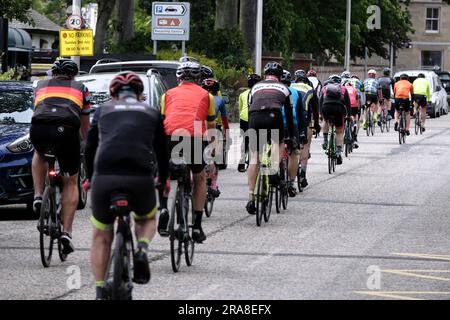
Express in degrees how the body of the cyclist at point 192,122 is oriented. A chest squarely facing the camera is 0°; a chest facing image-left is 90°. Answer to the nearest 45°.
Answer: approximately 180°

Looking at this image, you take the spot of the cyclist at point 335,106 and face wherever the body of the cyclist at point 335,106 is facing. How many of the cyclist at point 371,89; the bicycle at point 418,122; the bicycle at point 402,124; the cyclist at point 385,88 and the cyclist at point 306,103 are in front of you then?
4

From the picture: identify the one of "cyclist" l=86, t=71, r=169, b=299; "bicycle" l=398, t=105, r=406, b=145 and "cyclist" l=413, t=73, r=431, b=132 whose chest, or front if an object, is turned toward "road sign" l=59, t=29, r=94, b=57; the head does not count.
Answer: "cyclist" l=86, t=71, r=169, b=299

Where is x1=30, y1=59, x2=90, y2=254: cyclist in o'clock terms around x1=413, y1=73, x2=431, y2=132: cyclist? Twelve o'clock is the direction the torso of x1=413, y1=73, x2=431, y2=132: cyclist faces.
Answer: x1=30, y1=59, x2=90, y2=254: cyclist is roughly at 6 o'clock from x1=413, y1=73, x2=431, y2=132: cyclist.

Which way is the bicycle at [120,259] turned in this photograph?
away from the camera

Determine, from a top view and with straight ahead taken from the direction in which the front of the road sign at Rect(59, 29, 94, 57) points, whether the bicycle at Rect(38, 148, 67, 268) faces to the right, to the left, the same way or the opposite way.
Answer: the opposite way

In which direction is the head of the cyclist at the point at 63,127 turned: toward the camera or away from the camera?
away from the camera

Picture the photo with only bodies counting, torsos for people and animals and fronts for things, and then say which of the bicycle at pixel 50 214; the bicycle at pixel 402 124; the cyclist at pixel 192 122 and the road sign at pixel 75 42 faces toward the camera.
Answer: the road sign

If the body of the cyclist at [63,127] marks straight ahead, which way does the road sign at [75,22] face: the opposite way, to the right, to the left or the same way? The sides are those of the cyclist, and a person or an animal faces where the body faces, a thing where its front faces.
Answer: the opposite way

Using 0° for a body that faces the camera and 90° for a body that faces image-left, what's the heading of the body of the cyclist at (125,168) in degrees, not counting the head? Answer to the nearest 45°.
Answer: approximately 180°

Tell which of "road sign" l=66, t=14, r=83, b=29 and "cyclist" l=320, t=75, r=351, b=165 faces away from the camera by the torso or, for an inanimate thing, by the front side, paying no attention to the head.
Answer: the cyclist
